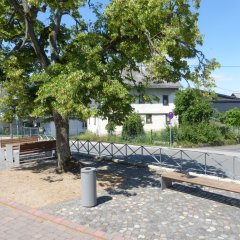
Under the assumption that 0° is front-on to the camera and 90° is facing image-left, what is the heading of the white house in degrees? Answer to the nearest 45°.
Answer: approximately 0°

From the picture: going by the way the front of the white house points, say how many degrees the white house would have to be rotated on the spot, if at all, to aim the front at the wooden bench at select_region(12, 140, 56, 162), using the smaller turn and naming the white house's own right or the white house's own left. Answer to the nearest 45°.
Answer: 0° — it already faces it

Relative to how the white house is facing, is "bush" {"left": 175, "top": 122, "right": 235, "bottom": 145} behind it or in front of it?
in front

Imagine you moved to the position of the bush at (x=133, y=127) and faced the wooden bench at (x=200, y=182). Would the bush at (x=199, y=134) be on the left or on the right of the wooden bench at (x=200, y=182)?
left

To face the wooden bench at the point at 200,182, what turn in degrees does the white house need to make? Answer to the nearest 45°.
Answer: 0° — it already faces it

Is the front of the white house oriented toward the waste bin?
yes

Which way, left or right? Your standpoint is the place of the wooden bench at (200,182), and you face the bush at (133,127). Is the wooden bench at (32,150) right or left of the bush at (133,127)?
left

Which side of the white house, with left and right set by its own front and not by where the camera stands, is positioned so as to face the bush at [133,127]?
front

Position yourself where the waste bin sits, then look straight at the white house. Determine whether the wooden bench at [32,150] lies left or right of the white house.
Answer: left
